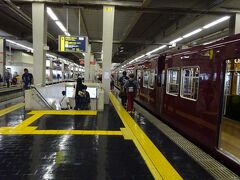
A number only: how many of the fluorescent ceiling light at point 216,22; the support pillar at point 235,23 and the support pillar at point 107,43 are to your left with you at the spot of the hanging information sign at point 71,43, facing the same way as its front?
3

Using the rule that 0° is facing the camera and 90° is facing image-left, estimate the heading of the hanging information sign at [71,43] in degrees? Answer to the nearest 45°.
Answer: approximately 0°
